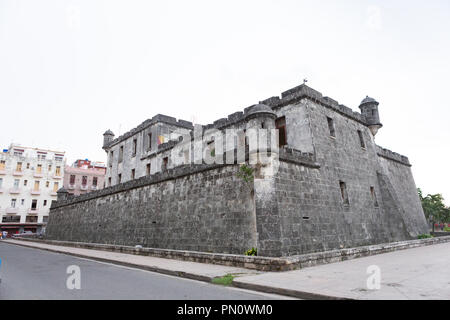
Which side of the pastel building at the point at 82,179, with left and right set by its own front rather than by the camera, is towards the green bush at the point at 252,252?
front

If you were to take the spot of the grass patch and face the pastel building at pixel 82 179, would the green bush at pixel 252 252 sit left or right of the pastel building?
right

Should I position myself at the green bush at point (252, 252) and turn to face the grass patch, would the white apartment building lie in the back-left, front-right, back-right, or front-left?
back-right

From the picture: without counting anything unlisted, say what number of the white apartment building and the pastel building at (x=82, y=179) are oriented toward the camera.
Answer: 2

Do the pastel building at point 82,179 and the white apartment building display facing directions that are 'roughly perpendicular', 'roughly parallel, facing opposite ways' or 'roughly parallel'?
roughly parallel

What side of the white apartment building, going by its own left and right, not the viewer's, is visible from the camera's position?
front

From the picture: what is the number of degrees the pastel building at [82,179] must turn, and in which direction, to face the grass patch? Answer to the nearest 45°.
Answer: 0° — it already faces it

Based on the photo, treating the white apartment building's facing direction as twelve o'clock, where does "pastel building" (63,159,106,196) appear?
The pastel building is roughly at 9 o'clock from the white apartment building.

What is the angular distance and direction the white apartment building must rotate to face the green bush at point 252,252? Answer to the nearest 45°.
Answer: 0° — it already faces it

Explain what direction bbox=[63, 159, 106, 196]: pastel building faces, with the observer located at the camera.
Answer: facing the viewer

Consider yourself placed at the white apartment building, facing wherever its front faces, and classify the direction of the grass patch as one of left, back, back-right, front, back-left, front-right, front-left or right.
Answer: front

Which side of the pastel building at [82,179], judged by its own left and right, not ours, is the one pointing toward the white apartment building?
right
